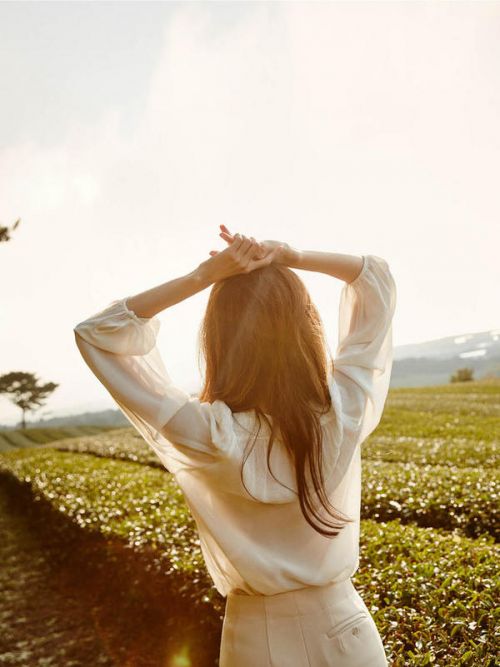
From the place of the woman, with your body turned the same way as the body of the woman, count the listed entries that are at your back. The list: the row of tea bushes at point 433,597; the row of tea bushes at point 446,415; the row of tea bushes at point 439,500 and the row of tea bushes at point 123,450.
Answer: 0

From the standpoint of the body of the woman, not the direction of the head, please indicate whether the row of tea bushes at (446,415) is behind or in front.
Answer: in front

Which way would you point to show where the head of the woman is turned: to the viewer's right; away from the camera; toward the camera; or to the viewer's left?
away from the camera

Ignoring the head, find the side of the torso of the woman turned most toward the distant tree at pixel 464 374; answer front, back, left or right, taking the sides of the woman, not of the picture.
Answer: front

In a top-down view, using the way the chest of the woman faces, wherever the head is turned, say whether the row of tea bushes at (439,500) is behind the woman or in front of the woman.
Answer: in front

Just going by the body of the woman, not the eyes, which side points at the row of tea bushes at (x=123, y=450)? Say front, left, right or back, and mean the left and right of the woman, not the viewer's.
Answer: front

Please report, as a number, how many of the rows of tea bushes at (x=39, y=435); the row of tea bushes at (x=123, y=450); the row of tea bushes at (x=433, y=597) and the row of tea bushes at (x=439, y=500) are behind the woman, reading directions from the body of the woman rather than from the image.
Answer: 0

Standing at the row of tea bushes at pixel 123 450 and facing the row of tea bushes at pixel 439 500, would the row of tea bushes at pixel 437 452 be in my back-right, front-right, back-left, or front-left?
front-left

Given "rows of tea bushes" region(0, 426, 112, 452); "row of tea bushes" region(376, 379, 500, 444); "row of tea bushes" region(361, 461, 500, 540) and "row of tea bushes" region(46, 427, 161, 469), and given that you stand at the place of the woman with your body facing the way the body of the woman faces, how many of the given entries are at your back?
0

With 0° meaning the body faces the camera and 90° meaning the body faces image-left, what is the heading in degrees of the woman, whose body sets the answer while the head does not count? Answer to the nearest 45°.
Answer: approximately 180°

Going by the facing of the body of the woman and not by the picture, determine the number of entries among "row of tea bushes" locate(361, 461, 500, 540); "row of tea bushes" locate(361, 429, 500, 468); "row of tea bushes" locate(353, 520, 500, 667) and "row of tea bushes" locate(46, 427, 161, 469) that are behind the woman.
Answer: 0
